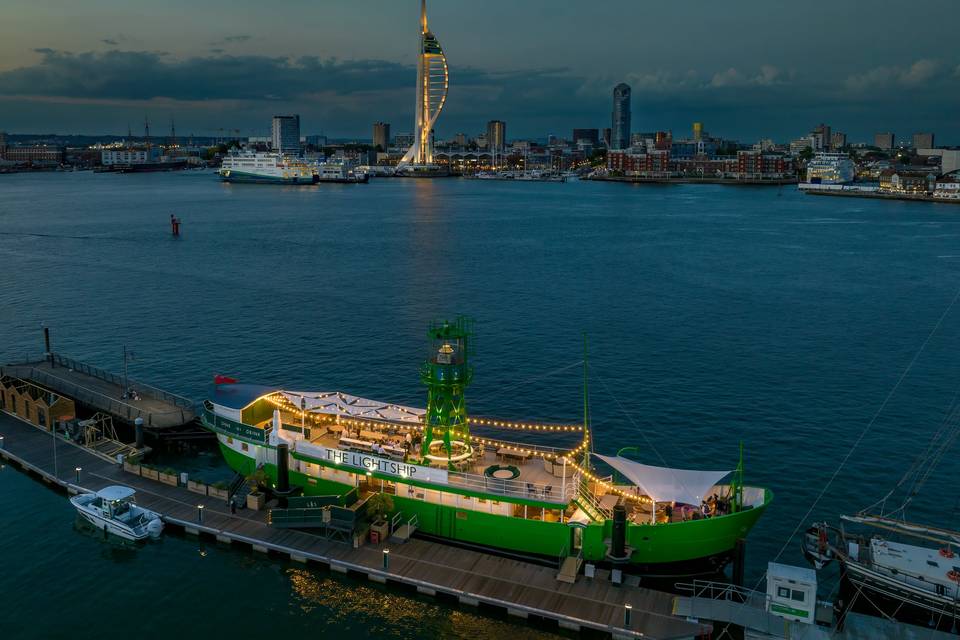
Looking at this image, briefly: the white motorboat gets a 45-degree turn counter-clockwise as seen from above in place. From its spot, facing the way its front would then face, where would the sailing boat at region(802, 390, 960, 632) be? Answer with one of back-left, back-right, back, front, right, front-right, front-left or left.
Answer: back-left

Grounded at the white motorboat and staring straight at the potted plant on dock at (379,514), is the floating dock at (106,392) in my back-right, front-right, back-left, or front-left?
back-left

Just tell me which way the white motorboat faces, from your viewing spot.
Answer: facing away from the viewer and to the left of the viewer

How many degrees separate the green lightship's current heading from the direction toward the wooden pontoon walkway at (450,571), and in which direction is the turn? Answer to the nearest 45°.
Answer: approximately 45° to its right

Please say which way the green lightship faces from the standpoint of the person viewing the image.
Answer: facing the viewer and to the right of the viewer

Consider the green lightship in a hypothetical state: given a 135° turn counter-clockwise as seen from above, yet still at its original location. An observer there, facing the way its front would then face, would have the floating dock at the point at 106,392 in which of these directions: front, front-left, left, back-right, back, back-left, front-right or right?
front-left

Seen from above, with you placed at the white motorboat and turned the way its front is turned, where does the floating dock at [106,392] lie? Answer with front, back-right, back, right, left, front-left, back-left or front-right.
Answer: front-right

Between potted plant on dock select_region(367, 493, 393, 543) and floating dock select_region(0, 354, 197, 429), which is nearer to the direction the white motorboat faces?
the floating dock
